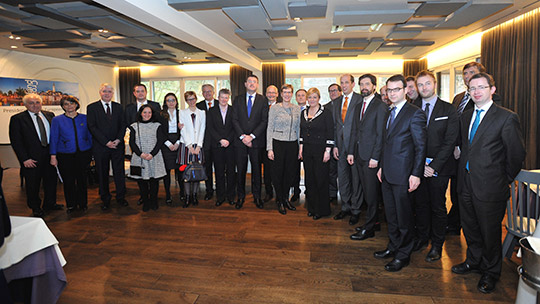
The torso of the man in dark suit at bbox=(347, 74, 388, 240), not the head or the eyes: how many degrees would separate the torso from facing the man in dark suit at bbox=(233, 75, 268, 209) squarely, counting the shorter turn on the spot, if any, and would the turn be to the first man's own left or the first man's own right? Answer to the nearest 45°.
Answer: approximately 90° to the first man's own right

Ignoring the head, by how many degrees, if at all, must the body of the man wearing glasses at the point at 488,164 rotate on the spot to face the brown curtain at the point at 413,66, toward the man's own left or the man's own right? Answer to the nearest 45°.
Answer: approximately 135° to the man's own right

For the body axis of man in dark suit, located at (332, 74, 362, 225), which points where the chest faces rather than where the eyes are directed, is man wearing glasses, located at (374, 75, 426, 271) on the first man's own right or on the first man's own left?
on the first man's own left

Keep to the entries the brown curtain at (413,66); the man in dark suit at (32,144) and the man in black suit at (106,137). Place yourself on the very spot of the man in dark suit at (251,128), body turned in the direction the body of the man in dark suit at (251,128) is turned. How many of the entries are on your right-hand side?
2

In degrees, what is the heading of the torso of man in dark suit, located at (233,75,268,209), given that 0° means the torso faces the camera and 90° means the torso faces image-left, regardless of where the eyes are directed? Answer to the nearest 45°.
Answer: approximately 0°

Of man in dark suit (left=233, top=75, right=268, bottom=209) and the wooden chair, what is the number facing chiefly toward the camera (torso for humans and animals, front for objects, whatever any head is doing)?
1

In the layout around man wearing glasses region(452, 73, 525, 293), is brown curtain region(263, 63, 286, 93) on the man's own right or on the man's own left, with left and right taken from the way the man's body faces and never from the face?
on the man's own right

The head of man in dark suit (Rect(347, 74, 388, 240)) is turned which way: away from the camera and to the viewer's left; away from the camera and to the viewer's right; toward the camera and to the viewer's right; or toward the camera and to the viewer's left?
toward the camera and to the viewer's left

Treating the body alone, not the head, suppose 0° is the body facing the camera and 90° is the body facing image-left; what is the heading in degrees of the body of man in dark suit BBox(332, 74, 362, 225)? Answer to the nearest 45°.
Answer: approximately 45°

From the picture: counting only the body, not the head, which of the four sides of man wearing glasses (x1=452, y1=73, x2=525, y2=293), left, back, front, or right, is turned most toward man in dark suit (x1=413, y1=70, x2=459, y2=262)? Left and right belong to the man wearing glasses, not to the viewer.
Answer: right

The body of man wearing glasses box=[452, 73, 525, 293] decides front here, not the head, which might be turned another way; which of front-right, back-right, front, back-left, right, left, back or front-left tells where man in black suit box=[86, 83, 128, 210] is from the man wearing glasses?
front-right
